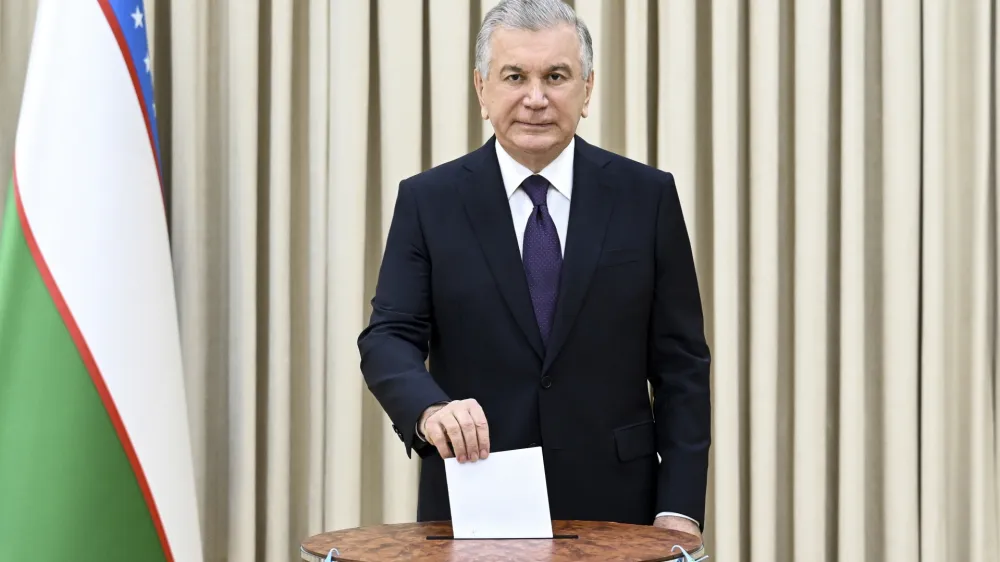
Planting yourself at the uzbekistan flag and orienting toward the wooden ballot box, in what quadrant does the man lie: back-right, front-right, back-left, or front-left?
front-left

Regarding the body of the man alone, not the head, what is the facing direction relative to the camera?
toward the camera

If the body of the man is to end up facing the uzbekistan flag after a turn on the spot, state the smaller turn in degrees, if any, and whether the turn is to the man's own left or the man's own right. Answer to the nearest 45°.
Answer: approximately 135° to the man's own right

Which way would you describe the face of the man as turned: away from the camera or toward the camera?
toward the camera

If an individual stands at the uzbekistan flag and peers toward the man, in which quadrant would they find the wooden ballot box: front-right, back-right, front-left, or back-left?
front-right
